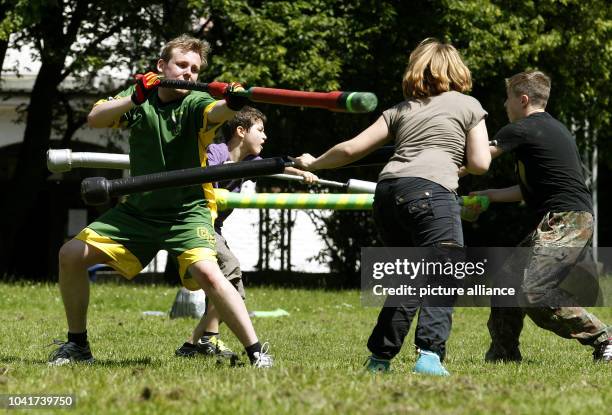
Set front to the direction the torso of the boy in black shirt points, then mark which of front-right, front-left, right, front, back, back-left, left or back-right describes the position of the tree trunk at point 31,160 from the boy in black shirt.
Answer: front-right

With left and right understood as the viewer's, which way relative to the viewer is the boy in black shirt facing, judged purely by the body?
facing to the left of the viewer

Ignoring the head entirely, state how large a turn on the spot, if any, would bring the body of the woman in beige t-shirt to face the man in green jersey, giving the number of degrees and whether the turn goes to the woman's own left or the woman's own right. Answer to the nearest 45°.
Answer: approximately 90° to the woman's own left

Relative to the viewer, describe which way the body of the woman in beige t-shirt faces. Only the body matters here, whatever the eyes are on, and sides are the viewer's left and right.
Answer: facing away from the viewer

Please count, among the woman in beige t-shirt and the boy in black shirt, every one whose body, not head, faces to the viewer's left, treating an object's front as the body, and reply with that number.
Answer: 1

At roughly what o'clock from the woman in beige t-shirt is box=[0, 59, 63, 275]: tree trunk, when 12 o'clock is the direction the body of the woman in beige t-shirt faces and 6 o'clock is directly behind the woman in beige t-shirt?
The tree trunk is roughly at 11 o'clock from the woman in beige t-shirt.

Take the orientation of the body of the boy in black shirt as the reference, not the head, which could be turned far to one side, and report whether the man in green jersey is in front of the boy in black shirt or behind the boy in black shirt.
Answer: in front

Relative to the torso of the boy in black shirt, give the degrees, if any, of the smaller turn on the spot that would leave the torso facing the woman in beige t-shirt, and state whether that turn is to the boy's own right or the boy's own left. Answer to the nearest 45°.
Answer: approximately 45° to the boy's own left
